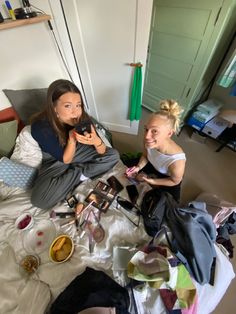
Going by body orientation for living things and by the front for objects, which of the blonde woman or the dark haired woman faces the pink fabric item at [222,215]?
the dark haired woman

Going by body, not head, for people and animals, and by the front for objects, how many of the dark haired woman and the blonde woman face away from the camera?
0

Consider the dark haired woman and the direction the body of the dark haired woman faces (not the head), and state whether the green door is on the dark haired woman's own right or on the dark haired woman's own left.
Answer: on the dark haired woman's own left

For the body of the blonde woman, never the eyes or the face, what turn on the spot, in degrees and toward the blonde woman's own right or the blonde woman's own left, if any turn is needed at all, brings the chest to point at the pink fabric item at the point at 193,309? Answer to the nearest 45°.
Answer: approximately 90° to the blonde woman's own left

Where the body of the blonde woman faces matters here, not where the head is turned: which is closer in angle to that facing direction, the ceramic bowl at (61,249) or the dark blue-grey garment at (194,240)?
the ceramic bowl

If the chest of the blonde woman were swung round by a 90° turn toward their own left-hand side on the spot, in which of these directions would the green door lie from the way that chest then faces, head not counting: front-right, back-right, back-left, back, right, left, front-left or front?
back-left

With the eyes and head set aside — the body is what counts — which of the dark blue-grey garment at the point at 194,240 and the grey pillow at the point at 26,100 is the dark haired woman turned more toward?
the dark blue-grey garment

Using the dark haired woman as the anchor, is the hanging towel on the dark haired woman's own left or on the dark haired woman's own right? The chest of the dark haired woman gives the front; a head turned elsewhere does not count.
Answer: on the dark haired woman's own left

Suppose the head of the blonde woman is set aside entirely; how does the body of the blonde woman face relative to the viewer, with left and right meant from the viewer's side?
facing the viewer and to the left of the viewer

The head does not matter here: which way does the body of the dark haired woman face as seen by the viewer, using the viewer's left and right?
facing the viewer and to the right of the viewer
